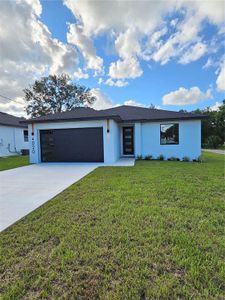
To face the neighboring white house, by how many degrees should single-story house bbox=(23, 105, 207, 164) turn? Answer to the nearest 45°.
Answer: approximately 135° to its right

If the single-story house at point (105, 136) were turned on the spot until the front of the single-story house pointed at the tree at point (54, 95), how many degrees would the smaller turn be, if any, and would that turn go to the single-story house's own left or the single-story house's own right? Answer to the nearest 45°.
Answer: approximately 135° to the single-story house's own right

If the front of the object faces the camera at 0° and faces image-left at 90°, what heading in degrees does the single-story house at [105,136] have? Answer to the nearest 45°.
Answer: approximately 0°
